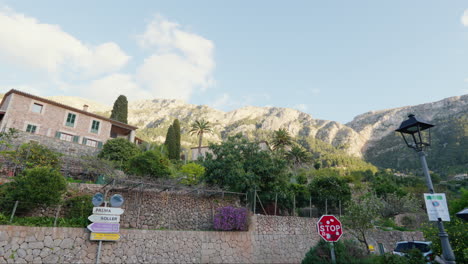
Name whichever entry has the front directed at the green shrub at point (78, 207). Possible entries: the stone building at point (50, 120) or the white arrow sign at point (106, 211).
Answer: the stone building

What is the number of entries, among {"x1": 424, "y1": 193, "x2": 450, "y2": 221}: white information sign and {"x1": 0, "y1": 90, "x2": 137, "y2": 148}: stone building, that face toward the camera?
2

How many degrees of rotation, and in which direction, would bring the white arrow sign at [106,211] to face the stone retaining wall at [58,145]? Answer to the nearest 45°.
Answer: approximately 180°

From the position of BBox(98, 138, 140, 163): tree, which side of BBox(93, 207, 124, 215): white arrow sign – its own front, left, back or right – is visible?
back

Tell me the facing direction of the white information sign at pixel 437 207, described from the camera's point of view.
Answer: facing the viewer

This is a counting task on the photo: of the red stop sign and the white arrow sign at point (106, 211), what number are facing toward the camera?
2

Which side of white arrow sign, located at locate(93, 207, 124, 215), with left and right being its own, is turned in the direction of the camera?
front

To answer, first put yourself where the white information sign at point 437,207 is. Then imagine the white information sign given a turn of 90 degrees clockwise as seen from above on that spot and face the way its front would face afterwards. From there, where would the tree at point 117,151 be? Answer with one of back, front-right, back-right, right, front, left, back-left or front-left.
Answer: front

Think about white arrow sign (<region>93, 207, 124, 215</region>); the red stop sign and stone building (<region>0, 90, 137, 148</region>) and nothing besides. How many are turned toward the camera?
3

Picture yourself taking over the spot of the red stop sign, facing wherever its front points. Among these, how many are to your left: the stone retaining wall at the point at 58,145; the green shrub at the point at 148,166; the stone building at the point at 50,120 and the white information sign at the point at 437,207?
1

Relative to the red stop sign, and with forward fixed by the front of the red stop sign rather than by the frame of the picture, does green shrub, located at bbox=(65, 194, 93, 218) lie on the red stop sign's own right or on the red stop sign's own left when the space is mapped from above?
on the red stop sign's own right

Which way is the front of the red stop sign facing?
toward the camera

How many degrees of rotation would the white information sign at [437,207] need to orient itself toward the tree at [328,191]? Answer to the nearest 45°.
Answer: approximately 135° to its right

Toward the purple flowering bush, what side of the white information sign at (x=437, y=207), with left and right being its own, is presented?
right

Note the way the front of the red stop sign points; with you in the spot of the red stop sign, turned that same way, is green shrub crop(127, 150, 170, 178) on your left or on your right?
on your right

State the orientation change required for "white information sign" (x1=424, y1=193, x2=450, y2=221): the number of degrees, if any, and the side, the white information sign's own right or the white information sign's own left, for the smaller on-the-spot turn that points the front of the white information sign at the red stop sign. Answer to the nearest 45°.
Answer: approximately 90° to the white information sign's own right
